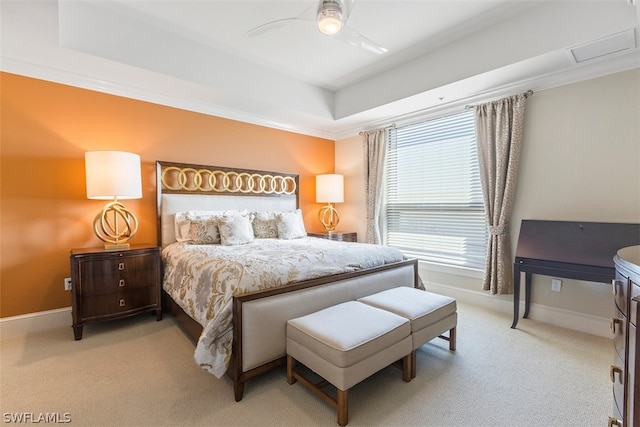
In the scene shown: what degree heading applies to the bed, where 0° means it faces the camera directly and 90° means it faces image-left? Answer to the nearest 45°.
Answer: approximately 315°

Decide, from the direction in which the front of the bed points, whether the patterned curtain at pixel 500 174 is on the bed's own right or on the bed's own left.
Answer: on the bed's own left

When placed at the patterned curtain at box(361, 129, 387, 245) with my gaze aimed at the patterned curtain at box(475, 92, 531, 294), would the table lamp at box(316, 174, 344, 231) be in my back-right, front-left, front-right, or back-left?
back-right

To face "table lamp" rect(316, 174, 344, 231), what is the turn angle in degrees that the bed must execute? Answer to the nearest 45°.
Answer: approximately 90° to its left

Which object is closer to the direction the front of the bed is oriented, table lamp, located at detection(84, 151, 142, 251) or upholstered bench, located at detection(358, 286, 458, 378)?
the upholstered bench

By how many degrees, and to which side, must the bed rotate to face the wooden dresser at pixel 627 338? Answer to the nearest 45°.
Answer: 0° — it already faces it

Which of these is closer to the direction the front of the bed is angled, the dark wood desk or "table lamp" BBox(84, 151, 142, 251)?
the dark wood desk

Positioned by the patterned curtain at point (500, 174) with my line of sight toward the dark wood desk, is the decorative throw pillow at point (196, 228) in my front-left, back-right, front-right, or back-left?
back-right

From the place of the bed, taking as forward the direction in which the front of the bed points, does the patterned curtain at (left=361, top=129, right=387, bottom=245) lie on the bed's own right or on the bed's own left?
on the bed's own left

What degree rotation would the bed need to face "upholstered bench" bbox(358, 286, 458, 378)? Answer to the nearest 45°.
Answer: approximately 45° to its left

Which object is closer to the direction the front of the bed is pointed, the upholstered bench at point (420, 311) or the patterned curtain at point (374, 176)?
the upholstered bench

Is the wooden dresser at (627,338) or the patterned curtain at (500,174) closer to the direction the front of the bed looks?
the wooden dresser
